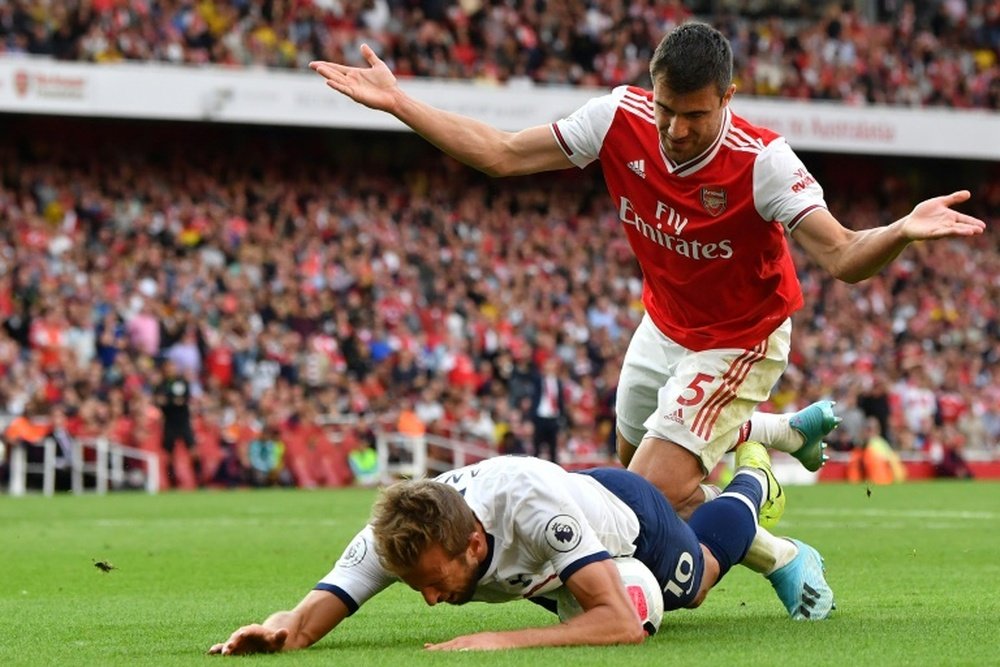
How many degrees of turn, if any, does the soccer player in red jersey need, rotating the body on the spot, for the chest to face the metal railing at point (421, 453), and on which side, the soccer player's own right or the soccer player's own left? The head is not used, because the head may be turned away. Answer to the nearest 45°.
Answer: approximately 135° to the soccer player's own right

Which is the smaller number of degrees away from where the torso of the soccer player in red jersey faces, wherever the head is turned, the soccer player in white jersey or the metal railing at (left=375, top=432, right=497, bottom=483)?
the soccer player in white jersey

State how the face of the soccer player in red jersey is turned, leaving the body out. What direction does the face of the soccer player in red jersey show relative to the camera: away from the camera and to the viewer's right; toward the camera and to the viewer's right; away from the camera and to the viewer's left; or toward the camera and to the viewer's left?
toward the camera and to the viewer's left
